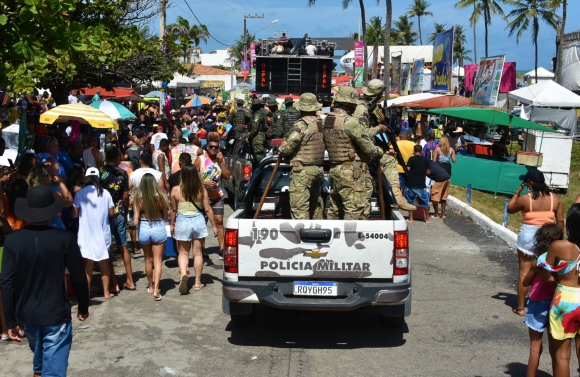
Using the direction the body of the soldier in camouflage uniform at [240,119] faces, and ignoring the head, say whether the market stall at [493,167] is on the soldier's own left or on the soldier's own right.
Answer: on the soldier's own right

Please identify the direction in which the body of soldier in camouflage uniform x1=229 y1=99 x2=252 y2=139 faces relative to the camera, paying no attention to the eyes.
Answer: away from the camera

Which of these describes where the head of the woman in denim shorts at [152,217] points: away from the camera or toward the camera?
away from the camera

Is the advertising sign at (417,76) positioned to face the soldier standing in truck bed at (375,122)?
yes

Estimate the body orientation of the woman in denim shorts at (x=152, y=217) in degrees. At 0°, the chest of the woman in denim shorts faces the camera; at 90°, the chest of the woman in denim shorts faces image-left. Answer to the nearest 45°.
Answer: approximately 180°

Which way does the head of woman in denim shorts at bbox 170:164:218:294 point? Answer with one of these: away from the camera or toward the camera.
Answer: away from the camera

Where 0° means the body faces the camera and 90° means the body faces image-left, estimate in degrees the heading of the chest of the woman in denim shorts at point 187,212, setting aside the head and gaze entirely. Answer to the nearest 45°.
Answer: approximately 180°

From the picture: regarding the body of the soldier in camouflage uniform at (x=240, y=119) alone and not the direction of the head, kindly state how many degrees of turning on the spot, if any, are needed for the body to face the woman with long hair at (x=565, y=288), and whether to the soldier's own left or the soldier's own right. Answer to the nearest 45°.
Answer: approximately 180°
